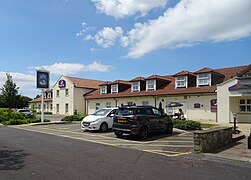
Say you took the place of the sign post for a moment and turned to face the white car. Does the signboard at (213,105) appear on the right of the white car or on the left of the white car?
left

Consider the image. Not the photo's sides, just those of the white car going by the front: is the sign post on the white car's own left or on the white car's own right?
on the white car's own right

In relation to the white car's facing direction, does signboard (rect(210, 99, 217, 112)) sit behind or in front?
behind

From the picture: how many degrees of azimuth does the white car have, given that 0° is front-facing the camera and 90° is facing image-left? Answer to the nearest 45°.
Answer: approximately 45°
